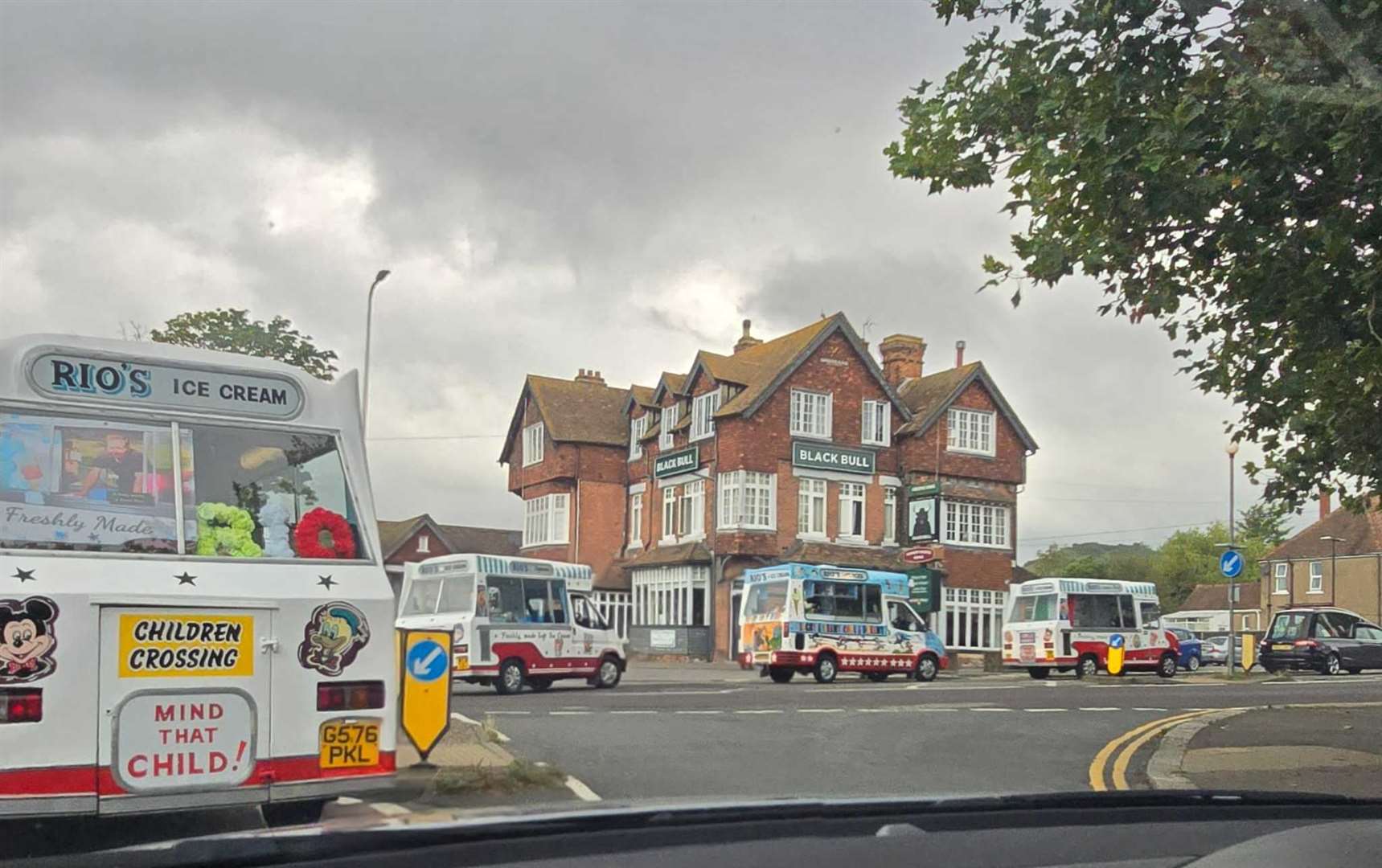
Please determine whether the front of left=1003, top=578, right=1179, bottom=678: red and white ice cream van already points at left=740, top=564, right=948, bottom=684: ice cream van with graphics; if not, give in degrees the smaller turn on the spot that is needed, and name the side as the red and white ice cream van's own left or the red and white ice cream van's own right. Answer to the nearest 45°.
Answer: approximately 180°

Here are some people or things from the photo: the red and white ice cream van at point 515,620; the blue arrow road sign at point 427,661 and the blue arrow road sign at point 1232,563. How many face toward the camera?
2

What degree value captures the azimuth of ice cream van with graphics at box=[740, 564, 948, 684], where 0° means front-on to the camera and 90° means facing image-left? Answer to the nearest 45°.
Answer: approximately 225°

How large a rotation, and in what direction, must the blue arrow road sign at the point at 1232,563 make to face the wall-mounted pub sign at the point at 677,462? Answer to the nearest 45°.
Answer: approximately 135° to its right

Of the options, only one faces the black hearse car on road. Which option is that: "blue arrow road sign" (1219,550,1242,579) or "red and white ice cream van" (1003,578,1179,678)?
the red and white ice cream van

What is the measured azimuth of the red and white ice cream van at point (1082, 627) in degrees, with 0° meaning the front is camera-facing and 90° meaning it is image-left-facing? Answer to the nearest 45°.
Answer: approximately 225°

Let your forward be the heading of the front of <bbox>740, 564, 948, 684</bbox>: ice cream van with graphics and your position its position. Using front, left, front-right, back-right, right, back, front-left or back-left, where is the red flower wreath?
back-right

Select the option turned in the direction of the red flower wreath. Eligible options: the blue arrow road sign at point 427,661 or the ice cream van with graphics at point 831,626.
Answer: the blue arrow road sign
